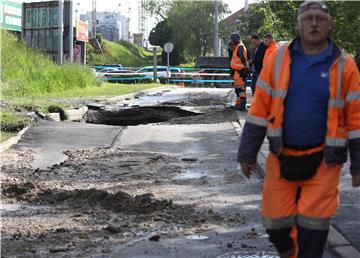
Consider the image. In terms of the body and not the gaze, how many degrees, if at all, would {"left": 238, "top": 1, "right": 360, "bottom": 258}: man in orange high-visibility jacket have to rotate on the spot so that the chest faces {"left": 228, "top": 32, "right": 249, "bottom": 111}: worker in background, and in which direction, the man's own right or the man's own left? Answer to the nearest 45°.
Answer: approximately 180°

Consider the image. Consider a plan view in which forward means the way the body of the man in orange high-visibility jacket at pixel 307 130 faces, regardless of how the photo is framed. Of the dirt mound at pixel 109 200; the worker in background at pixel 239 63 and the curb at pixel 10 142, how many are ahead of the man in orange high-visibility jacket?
0

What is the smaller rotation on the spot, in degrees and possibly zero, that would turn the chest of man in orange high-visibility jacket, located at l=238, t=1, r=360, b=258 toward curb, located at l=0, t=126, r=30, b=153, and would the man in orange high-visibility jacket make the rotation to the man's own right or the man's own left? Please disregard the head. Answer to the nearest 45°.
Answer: approximately 135° to the man's own right

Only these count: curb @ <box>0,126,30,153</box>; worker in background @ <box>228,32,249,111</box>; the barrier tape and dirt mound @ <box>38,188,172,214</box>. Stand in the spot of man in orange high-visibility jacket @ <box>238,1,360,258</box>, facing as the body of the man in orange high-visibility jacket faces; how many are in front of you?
0

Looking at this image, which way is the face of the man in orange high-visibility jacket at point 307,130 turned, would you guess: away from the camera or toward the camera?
toward the camera

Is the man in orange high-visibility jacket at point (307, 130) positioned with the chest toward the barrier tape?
no

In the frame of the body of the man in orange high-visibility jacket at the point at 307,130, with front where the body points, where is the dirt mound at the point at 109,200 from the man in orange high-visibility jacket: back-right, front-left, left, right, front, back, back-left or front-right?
back-right

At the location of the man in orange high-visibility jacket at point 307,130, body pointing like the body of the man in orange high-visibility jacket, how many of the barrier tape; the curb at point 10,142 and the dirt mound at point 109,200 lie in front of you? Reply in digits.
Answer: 0

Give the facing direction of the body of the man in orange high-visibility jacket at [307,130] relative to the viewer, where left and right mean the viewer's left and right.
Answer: facing the viewer

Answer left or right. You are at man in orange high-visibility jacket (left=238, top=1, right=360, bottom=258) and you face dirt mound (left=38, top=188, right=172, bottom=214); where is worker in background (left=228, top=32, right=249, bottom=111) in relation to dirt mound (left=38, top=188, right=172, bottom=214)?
right
